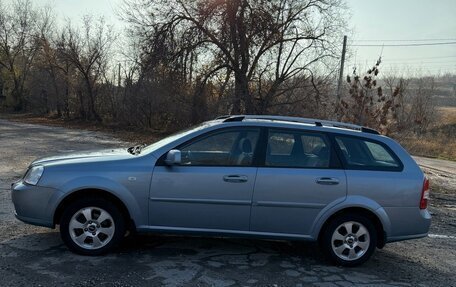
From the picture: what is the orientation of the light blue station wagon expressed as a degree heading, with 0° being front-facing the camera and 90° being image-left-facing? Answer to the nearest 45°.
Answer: approximately 90°

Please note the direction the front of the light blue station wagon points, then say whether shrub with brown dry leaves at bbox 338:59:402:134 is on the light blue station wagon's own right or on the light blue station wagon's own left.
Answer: on the light blue station wagon's own right

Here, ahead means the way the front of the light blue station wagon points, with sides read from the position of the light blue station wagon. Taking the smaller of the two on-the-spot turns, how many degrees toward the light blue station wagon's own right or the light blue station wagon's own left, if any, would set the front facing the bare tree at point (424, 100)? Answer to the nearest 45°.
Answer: approximately 135° to the light blue station wagon's own right
